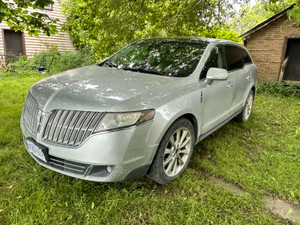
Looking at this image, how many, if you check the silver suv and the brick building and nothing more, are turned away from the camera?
0

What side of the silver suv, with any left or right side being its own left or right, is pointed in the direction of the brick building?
back

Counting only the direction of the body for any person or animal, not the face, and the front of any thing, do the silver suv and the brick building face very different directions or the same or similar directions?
same or similar directions

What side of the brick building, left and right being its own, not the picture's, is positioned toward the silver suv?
front

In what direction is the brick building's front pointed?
toward the camera

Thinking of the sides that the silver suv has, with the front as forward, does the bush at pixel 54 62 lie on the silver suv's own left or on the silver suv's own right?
on the silver suv's own right

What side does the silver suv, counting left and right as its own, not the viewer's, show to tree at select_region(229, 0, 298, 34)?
back

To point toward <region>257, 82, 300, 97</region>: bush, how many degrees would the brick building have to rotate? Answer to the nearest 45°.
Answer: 0° — it already faces it

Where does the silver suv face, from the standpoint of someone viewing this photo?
facing the viewer and to the left of the viewer

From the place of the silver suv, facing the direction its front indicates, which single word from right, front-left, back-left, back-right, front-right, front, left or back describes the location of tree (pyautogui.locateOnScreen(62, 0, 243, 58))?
back-right

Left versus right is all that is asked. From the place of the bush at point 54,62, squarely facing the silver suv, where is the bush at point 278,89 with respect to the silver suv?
left
